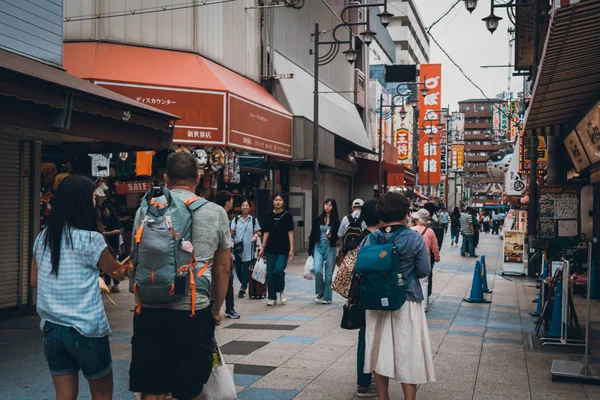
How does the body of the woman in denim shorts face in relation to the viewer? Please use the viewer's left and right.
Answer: facing away from the viewer and to the right of the viewer

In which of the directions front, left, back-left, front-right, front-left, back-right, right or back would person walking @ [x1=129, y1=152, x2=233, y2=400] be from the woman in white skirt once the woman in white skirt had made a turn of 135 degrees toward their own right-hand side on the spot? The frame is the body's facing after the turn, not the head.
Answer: right

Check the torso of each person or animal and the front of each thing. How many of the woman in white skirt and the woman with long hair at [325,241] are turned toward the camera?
1

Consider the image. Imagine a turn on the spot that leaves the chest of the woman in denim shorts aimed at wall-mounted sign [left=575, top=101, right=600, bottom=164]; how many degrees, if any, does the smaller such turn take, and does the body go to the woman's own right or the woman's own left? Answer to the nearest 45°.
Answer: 0° — they already face it

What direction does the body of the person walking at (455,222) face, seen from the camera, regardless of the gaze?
away from the camera

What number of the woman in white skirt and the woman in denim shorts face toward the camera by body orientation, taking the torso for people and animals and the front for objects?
0

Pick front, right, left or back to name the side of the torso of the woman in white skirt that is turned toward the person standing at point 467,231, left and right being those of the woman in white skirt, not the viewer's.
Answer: front

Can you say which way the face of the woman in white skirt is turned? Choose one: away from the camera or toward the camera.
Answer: away from the camera

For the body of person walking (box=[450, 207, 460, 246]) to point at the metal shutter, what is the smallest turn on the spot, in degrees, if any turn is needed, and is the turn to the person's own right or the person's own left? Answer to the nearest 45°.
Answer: approximately 180°

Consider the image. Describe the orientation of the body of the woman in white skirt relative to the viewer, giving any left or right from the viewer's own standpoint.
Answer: facing away from the viewer

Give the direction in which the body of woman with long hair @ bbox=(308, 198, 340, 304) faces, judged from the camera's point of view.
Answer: toward the camera

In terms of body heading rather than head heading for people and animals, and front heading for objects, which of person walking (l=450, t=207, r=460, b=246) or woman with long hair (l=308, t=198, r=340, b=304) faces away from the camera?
the person walking

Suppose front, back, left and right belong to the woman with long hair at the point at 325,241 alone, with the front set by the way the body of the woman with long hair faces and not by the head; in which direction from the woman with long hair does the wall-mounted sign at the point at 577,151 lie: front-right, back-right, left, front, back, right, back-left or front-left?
left

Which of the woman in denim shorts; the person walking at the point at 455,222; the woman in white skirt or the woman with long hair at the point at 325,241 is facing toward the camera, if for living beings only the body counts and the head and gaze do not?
the woman with long hair
